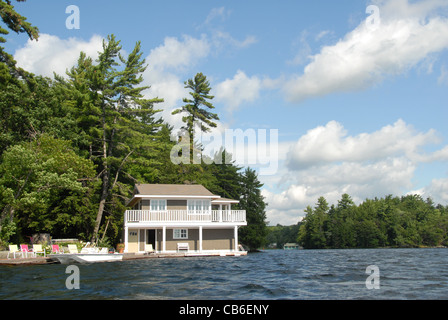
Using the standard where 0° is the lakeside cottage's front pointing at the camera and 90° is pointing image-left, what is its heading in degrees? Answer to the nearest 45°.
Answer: approximately 0°

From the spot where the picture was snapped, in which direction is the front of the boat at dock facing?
facing to the left of the viewer

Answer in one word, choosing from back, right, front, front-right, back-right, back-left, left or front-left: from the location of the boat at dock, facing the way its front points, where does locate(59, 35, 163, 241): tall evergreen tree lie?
right

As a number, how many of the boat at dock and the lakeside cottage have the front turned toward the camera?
1

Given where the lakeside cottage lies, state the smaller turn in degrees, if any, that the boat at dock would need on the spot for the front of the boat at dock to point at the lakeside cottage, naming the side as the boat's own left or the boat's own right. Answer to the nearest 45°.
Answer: approximately 135° to the boat's own right

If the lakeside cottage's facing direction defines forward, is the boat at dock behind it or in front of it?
in front

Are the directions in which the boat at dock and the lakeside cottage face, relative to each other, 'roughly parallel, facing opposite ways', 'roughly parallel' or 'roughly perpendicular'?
roughly perpendicular

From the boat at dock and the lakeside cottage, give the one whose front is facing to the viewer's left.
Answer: the boat at dock
